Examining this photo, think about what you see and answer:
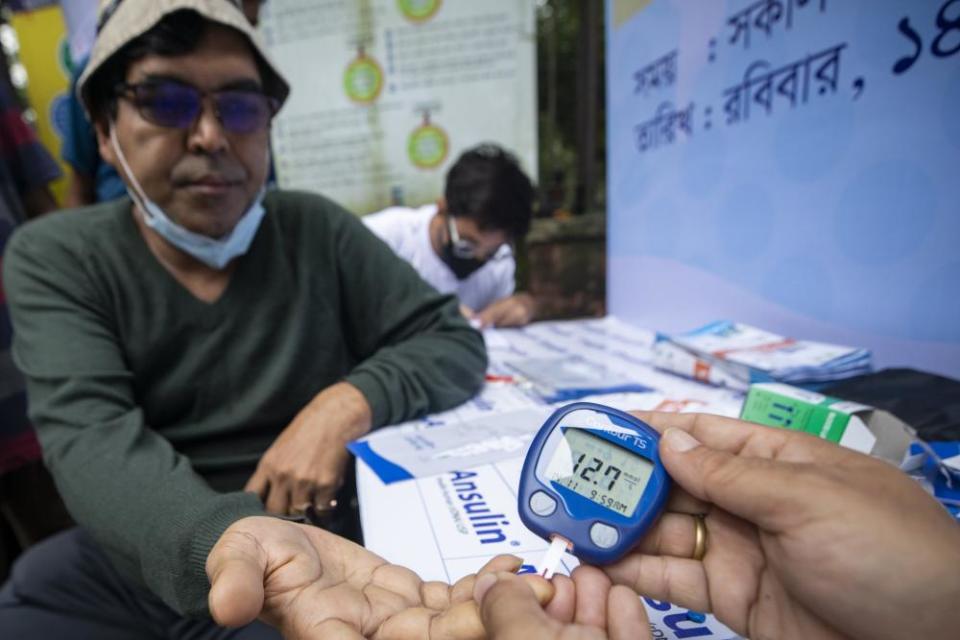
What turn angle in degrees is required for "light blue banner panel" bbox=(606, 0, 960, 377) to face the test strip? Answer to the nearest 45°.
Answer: approximately 45° to its left

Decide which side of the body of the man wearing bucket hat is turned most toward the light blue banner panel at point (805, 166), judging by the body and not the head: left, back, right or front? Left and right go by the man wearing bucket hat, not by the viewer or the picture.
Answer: left

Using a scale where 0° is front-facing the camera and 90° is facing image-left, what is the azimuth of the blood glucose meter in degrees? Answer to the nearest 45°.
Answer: approximately 0°

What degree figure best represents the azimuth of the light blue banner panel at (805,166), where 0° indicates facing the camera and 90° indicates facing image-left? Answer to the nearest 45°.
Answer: approximately 45°

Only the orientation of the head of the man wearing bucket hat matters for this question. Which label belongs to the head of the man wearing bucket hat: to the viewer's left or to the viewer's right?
to the viewer's right

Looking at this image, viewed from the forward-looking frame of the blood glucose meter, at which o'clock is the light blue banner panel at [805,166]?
The light blue banner panel is roughly at 7 o'clock from the blood glucose meter.

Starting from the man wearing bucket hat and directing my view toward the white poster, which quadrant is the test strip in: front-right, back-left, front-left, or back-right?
back-right

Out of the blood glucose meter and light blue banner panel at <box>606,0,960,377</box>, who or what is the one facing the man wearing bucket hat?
the light blue banner panel

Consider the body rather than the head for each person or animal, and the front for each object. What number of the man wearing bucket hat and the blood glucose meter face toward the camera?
2

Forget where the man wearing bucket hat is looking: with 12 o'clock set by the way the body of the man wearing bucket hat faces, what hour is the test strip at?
The test strip is roughly at 11 o'clock from the man wearing bucket hat.
